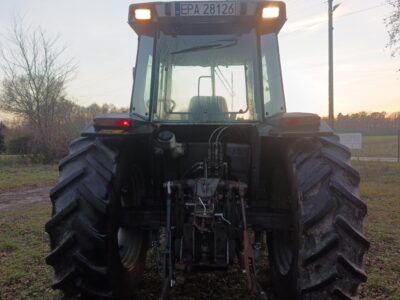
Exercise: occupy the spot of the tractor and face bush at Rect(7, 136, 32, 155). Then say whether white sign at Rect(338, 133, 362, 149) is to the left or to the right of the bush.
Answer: right

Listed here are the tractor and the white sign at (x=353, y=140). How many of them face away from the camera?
1

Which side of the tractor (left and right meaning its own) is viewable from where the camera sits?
back

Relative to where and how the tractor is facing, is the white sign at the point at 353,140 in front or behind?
in front

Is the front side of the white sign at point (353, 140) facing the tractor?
yes

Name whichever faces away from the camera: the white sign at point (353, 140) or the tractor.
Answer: the tractor

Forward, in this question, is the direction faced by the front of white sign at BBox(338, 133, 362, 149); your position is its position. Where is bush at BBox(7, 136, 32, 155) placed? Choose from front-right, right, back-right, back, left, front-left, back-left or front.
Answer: right

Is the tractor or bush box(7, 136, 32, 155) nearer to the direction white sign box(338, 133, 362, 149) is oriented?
the tractor

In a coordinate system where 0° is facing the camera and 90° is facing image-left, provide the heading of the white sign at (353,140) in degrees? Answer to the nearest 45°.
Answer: approximately 0°

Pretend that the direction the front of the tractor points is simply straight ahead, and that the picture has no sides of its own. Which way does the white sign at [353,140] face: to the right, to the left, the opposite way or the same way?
the opposite way

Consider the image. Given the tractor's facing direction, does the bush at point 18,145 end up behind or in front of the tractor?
in front
